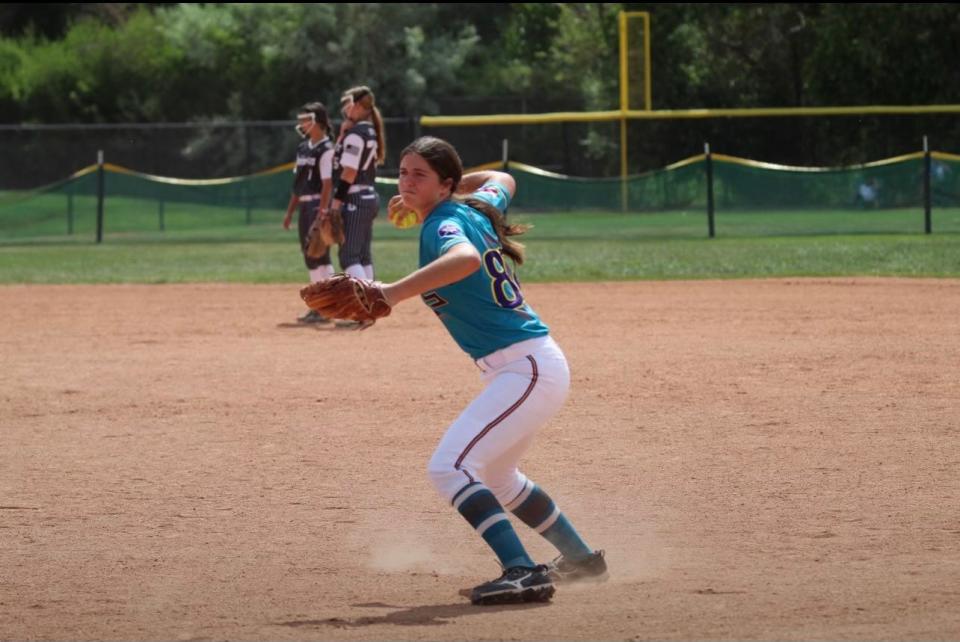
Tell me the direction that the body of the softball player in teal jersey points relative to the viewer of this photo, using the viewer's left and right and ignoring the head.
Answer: facing to the left of the viewer

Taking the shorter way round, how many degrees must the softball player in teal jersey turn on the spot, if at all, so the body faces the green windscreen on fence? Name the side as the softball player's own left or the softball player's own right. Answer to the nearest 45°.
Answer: approximately 90° to the softball player's own right

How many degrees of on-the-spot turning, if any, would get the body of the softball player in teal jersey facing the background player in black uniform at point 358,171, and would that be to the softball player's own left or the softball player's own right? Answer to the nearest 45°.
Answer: approximately 90° to the softball player's own right
